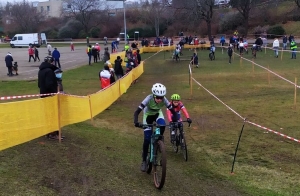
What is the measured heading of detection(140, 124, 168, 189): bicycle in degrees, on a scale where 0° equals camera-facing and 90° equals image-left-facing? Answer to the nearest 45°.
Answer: approximately 0°

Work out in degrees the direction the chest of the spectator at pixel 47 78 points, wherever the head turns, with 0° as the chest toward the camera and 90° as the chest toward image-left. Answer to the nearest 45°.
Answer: approximately 225°

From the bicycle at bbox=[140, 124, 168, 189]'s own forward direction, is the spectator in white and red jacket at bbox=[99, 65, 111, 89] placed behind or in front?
behind

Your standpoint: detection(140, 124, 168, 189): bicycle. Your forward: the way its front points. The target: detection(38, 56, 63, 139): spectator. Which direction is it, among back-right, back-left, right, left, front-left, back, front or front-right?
back-right

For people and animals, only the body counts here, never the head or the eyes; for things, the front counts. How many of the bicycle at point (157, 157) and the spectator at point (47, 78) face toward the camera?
1

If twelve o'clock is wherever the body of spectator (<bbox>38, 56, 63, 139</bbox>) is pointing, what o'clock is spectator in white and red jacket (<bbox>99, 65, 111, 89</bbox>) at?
The spectator in white and red jacket is roughly at 11 o'clock from the spectator.

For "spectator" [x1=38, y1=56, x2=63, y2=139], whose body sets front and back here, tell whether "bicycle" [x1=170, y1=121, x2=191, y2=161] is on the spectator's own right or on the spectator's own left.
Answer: on the spectator's own right

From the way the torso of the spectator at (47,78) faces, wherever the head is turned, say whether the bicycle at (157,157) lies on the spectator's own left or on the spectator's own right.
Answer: on the spectator's own right

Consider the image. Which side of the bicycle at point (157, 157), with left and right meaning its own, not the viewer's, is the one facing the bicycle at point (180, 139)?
back
